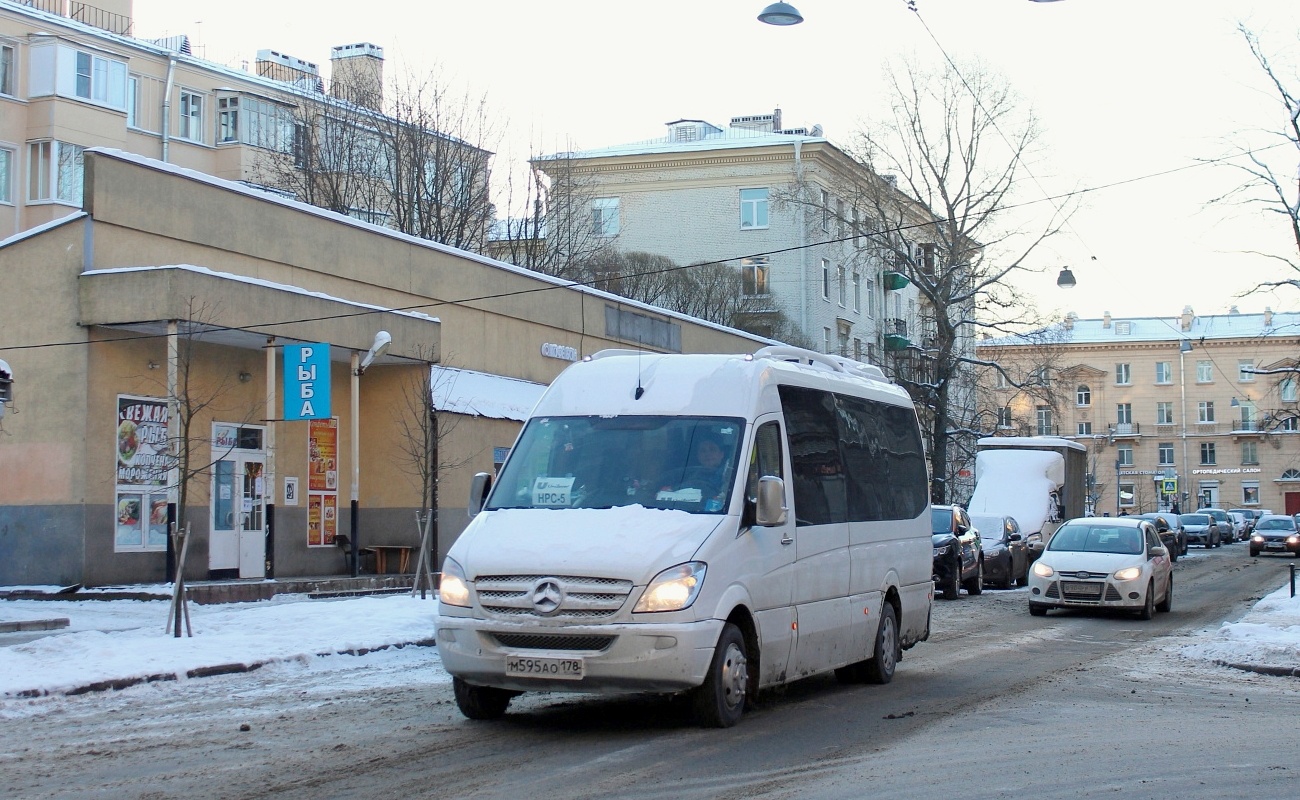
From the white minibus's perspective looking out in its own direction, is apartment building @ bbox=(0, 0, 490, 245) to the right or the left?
on its right

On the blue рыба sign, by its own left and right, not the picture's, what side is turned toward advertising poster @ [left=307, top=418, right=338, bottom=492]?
back

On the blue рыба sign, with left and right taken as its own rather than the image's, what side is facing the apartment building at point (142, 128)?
back

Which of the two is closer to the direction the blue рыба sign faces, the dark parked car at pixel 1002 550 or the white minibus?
the white minibus

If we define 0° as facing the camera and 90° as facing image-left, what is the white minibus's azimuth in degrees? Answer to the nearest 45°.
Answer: approximately 45°

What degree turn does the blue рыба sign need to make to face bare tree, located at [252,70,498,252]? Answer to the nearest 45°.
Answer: approximately 180°

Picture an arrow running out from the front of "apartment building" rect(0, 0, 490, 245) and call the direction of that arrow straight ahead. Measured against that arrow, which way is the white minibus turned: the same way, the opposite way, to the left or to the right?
to the right

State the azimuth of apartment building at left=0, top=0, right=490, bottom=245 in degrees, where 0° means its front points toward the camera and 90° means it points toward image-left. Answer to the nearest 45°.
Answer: approximately 315°
